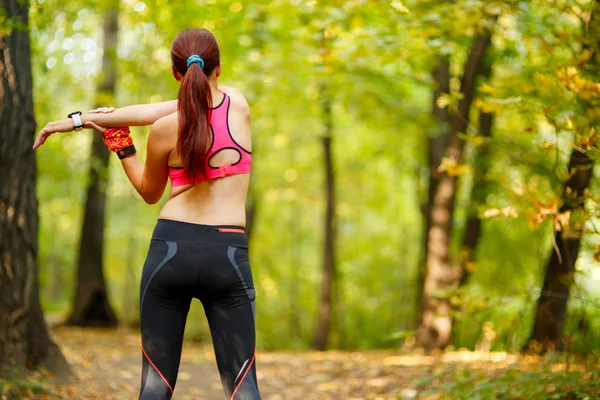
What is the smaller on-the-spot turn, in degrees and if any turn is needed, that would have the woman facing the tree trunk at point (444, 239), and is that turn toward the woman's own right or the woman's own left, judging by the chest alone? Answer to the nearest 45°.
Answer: approximately 45° to the woman's own right

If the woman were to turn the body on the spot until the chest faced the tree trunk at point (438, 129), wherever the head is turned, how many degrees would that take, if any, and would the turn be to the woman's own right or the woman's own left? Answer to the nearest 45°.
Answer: approximately 45° to the woman's own right

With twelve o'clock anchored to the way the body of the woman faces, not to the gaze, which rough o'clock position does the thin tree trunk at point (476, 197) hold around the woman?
The thin tree trunk is roughly at 1 o'clock from the woman.

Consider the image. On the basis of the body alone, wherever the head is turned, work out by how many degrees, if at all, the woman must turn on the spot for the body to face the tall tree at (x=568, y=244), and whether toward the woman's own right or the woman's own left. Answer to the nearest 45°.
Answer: approximately 45° to the woman's own right

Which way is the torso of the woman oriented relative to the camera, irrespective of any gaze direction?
away from the camera

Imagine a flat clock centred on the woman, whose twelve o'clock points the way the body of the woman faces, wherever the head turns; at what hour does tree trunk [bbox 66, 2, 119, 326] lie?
The tree trunk is roughly at 12 o'clock from the woman.

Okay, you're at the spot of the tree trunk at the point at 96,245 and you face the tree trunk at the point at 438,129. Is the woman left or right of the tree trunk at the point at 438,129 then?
right
